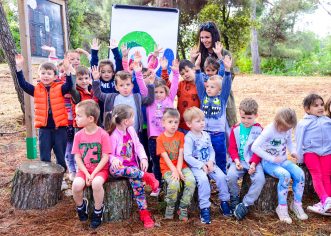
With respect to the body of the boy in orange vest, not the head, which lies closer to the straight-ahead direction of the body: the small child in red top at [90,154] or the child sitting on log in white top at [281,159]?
the small child in red top

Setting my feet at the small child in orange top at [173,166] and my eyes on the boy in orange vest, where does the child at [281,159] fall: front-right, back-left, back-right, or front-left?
back-right

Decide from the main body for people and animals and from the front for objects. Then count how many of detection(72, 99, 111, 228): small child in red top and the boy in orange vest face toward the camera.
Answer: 2

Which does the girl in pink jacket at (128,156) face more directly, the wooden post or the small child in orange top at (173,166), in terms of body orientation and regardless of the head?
the small child in orange top

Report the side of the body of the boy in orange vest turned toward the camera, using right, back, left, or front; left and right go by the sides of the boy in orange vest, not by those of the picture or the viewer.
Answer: front

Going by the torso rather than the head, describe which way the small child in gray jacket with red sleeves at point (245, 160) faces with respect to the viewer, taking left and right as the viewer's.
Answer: facing the viewer

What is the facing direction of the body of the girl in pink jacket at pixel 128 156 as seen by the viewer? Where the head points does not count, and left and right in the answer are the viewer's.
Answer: facing the viewer and to the right of the viewer

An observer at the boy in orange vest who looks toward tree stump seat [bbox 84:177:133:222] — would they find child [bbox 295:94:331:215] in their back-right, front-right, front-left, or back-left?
front-left

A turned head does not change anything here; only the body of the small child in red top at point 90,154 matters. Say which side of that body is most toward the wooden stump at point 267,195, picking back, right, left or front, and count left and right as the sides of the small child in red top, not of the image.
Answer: left

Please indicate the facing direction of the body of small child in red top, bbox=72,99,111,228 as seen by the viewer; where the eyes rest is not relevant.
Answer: toward the camera
